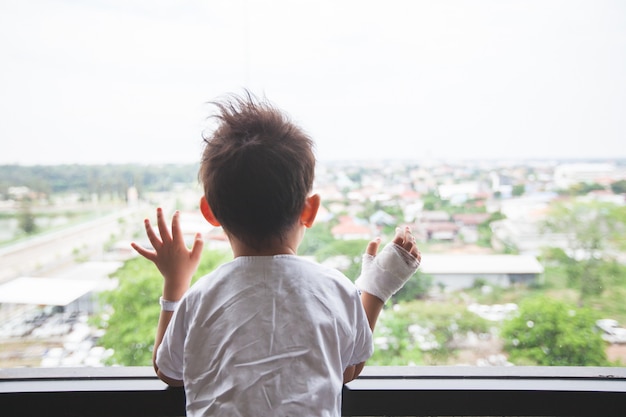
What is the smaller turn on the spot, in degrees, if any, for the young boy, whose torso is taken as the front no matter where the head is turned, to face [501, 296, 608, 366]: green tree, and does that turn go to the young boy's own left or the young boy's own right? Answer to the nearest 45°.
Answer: approximately 45° to the young boy's own right

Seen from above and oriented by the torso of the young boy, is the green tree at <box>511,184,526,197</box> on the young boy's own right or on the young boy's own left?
on the young boy's own right

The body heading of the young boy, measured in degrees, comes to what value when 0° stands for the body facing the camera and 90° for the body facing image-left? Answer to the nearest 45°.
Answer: approximately 180°

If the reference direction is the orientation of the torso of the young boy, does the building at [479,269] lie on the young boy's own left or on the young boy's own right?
on the young boy's own right

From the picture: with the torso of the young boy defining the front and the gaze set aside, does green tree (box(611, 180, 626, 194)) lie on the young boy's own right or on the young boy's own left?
on the young boy's own right

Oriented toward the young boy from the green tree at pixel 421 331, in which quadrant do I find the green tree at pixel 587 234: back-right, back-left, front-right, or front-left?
back-left

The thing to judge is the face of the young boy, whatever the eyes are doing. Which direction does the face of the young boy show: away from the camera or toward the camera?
away from the camera
